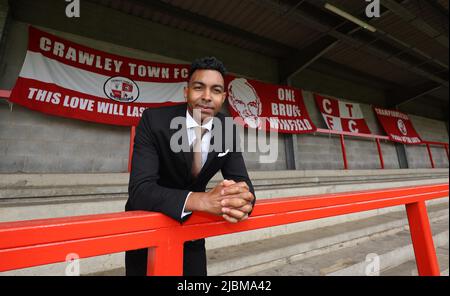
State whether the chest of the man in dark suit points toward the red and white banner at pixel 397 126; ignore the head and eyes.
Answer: no

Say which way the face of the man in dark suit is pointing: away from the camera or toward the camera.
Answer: toward the camera

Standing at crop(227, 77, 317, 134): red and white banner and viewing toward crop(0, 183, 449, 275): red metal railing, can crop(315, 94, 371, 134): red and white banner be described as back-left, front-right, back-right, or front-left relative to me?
back-left

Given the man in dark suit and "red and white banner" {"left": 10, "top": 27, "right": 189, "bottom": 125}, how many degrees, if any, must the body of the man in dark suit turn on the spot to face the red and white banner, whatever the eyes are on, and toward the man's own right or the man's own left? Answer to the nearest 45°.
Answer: approximately 180°

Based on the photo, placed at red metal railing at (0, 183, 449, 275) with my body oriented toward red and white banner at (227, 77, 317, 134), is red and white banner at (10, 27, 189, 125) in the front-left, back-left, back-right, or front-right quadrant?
front-left

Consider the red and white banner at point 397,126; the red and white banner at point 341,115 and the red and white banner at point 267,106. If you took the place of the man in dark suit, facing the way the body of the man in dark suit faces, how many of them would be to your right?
0

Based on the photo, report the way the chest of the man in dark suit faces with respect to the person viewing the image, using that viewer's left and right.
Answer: facing the viewer and to the right of the viewer

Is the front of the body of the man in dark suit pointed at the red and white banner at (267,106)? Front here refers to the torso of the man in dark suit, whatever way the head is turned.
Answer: no
